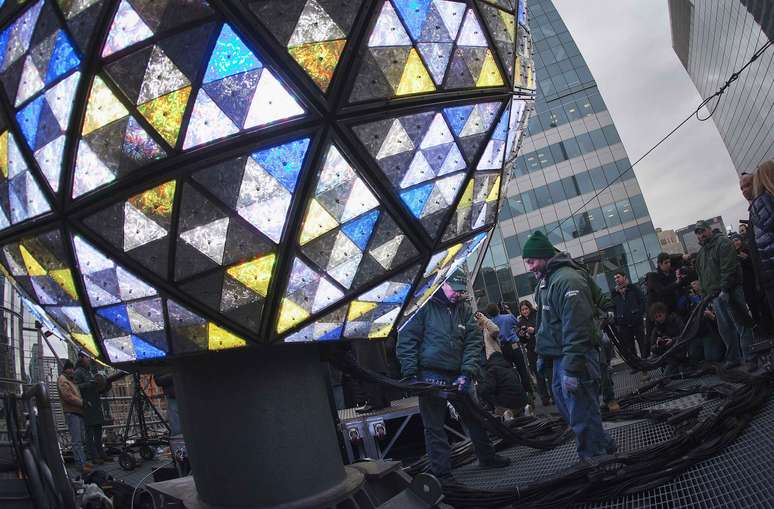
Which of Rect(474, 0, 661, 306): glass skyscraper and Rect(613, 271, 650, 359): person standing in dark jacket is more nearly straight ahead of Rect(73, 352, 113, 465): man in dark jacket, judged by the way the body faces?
the person standing in dark jacket

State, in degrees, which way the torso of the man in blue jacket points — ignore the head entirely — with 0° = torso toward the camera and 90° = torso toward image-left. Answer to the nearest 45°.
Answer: approximately 315°

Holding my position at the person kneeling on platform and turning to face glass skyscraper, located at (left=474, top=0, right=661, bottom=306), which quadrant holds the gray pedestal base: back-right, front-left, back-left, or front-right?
back-left

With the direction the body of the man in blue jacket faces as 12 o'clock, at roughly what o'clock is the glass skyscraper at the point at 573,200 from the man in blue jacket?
The glass skyscraper is roughly at 8 o'clock from the man in blue jacket.
